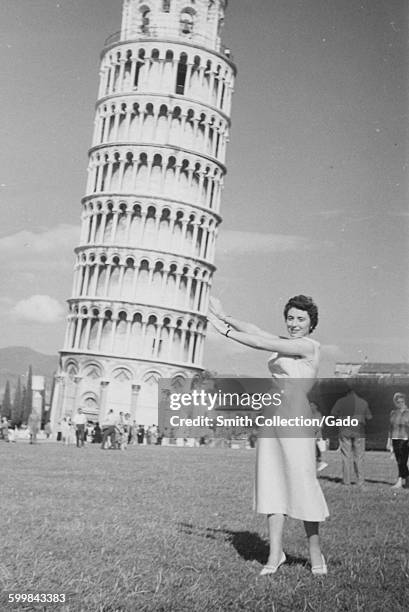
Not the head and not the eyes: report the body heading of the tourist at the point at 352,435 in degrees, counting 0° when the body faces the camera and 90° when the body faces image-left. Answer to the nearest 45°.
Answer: approximately 180°

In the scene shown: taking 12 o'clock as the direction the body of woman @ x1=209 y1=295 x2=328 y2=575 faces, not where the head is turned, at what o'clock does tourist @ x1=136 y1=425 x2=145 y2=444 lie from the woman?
The tourist is roughly at 4 o'clock from the woman.

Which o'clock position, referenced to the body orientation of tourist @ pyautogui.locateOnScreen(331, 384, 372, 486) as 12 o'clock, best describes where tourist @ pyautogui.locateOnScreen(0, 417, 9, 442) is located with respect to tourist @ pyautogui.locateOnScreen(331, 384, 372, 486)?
tourist @ pyautogui.locateOnScreen(0, 417, 9, 442) is roughly at 11 o'clock from tourist @ pyautogui.locateOnScreen(331, 384, 372, 486).

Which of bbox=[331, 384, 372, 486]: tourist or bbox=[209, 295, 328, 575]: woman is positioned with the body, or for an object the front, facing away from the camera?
the tourist

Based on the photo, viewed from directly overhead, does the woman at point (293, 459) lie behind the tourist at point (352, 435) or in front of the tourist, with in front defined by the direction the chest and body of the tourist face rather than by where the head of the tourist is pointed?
behind

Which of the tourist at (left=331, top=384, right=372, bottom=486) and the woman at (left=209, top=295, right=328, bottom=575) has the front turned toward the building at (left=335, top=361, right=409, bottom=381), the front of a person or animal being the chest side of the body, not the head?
the tourist

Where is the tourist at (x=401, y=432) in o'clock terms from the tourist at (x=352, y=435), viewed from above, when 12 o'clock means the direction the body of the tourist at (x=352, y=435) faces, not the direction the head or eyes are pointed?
the tourist at (x=401, y=432) is roughly at 3 o'clock from the tourist at (x=352, y=435).

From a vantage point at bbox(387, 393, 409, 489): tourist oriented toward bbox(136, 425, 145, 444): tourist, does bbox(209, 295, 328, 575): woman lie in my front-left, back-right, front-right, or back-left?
back-left

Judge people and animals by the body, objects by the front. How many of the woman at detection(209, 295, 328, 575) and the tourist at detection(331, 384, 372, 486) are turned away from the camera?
1

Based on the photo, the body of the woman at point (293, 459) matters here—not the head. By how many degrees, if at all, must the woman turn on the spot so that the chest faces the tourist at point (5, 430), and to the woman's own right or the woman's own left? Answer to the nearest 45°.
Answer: approximately 135° to the woman's own right
